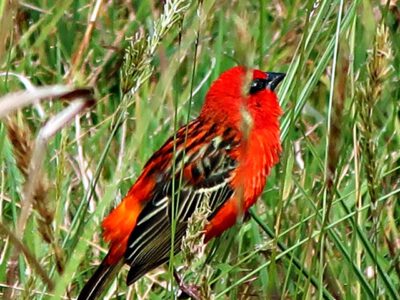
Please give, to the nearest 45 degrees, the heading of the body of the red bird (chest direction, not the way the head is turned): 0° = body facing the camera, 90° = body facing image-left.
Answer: approximately 270°

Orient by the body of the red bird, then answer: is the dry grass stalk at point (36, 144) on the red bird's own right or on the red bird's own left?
on the red bird's own right
